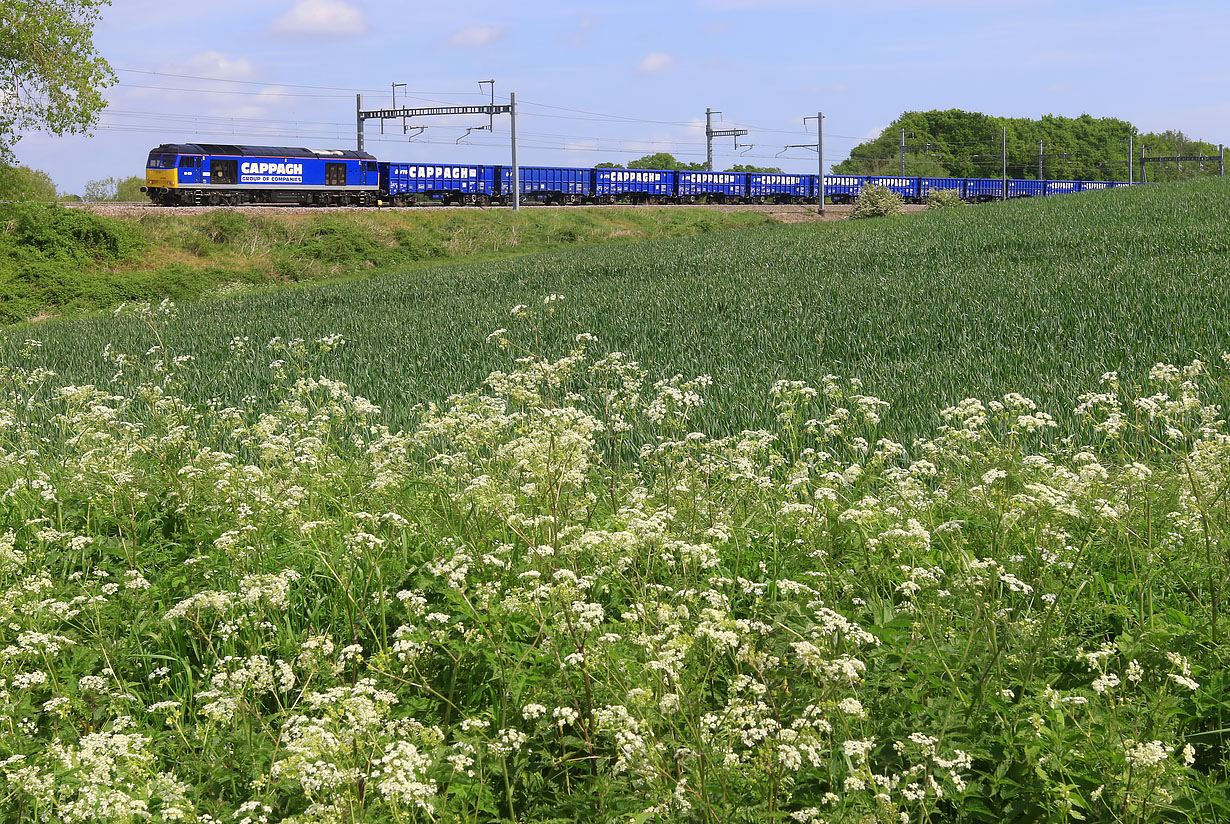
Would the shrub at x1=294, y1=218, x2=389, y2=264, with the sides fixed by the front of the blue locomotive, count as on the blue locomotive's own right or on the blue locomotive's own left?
on the blue locomotive's own left

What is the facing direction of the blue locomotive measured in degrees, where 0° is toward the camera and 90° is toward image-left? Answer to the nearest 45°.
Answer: approximately 45°

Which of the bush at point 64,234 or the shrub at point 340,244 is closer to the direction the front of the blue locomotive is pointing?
the bush
